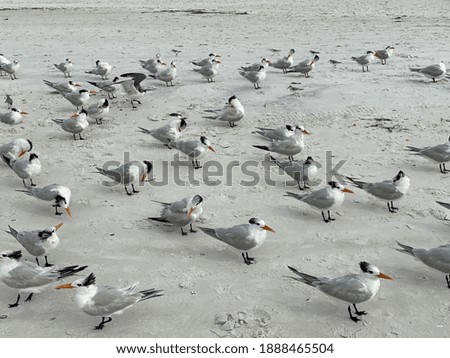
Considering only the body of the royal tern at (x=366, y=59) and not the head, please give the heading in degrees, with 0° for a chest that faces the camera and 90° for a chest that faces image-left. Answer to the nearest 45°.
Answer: approximately 270°

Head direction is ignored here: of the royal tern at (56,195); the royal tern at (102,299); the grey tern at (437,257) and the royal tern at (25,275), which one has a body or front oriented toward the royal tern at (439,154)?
the royal tern at (56,195)

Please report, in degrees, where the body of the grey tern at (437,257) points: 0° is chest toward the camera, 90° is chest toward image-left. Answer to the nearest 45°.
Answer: approximately 270°

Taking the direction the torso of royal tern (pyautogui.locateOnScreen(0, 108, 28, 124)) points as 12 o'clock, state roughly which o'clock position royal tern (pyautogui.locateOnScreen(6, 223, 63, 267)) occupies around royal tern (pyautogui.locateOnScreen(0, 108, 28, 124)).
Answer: royal tern (pyautogui.locateOnScreen(6, 223, 63, 267)) is roughly at 3 o'clock from royal tern (pyautogui.locateOnScreen(0, 108, 28, 124)).

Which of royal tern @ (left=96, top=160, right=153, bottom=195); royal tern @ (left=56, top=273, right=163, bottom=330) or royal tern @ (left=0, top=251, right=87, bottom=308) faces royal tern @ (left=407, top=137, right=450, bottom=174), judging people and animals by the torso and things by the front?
royal tern @ (left=96, top=160, right=153, bottom=195)

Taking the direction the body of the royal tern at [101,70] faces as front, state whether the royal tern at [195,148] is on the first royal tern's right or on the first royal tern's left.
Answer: on the first royal tern's right

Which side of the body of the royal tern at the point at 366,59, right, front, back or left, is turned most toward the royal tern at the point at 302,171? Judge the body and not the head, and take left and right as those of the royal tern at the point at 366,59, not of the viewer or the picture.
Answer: right

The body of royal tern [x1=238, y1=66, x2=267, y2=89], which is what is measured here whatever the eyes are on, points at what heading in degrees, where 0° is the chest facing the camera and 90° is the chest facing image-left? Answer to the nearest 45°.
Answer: approximately 270°

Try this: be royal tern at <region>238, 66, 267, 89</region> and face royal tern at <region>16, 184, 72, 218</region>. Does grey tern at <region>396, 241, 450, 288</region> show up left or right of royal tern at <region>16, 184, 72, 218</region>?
left

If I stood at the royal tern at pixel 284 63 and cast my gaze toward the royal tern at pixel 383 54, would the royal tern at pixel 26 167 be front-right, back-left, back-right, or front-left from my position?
back-right

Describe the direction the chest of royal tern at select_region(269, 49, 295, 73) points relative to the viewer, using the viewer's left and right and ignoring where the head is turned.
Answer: facing to the right of the viewer

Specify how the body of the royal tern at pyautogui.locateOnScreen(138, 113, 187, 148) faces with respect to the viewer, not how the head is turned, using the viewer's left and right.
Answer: facing to the right of the viewer

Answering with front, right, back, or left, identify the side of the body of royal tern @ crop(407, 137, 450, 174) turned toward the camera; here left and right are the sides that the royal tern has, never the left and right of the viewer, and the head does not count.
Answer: right
